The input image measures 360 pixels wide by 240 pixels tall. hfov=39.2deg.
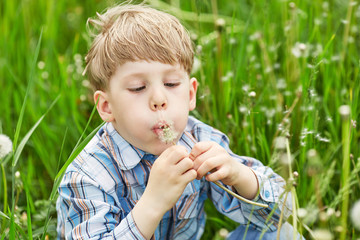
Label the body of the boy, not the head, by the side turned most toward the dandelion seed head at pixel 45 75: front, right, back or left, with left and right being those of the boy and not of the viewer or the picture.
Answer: back

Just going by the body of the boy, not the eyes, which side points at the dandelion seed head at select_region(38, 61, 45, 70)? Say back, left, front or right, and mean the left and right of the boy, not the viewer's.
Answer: back

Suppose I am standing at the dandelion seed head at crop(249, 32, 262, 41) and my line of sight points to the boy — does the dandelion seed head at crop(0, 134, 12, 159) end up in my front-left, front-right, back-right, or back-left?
front-right

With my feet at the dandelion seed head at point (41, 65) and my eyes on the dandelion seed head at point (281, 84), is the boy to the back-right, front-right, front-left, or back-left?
front-right

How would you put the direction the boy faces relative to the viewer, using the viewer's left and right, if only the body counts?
facing the viewer and to the right of the viewer
